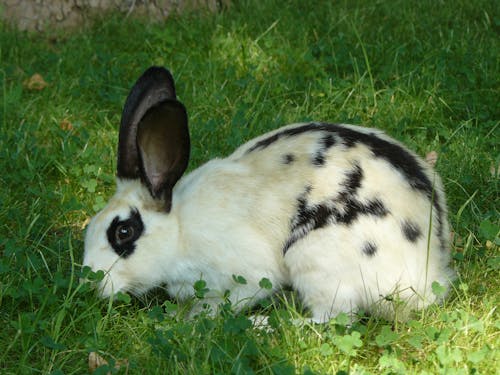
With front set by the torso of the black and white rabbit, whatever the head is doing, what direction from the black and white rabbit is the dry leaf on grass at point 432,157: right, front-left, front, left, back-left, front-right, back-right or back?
back-right

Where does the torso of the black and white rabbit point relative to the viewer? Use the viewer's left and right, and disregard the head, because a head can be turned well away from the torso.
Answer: facing to the left of the viewer

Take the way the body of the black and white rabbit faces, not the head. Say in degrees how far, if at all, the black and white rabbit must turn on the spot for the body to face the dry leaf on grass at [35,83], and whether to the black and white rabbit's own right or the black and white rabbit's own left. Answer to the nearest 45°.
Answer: approximately 45° to the black and white rabbit's own right
